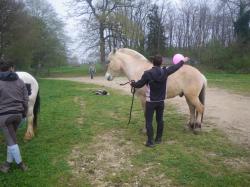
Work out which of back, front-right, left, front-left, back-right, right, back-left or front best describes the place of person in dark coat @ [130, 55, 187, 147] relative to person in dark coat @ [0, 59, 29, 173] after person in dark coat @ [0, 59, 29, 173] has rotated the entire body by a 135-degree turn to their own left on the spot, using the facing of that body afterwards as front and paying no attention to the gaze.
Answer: back-left

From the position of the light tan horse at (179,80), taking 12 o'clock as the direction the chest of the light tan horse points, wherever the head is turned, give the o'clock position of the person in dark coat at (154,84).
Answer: The person in dark coat is roughly at 10 o'clock from the light tan horse.

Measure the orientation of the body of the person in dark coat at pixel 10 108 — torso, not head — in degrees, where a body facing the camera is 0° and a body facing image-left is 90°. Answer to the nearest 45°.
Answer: approximately 180°

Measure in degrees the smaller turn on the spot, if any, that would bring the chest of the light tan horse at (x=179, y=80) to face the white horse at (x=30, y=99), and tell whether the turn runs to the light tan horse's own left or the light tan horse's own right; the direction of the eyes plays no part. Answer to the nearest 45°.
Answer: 0° — it already faces it

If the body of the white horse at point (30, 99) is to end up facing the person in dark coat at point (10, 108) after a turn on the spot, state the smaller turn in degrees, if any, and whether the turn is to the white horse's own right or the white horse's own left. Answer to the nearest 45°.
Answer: approximately 90° to the white horse's own left

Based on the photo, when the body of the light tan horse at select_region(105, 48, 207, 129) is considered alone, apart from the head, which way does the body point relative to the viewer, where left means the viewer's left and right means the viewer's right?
facing to the left of the viewer

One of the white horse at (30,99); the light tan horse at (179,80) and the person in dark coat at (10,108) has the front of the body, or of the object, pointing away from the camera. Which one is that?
the person in dark coat

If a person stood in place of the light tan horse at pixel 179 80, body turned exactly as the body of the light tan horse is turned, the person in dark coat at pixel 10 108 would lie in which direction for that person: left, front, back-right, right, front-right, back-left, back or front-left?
front-left

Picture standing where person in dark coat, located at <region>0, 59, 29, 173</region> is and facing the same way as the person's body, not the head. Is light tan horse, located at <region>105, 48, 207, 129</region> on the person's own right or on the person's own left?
on the person's own right
